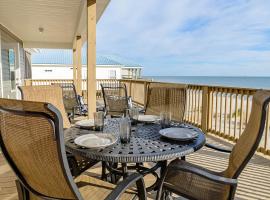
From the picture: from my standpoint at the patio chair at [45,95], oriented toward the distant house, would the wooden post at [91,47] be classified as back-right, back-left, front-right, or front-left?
front-right

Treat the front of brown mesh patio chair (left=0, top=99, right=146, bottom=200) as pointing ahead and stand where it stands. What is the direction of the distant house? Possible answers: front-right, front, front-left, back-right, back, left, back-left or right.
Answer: front-left

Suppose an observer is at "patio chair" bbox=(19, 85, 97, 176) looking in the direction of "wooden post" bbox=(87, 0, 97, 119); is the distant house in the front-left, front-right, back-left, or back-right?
front-left

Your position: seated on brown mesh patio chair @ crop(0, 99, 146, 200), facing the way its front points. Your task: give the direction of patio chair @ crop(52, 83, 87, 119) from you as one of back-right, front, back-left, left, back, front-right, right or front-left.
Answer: front-left

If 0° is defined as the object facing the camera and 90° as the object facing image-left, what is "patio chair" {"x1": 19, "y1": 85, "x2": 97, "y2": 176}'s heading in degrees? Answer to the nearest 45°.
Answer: approximately 315°

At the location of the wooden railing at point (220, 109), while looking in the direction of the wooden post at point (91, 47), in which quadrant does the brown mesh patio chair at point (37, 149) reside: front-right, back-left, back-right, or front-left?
front-left

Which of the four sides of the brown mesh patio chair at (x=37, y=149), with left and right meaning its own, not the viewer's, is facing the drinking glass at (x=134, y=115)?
front

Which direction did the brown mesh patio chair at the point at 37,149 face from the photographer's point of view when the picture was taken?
facing away from the viewer and to the right of the viewer

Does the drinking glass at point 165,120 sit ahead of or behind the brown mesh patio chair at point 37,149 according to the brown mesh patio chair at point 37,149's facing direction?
ahead

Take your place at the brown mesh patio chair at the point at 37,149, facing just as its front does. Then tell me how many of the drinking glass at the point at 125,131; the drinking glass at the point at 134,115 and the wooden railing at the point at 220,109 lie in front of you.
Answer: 3

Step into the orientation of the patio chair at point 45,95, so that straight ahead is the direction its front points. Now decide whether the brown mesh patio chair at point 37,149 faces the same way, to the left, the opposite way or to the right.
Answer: to the left

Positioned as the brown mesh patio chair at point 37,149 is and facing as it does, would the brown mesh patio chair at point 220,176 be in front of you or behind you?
in front

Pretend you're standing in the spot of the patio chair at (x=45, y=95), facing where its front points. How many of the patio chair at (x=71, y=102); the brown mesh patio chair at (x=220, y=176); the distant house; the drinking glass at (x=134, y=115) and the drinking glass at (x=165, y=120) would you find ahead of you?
3

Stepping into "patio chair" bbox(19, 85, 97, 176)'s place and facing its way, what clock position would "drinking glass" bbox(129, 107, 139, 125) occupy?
The drinking glass is roughly at 12 o'clock from the patio chair.

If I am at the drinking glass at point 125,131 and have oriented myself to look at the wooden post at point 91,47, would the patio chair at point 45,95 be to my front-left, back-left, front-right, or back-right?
front-left

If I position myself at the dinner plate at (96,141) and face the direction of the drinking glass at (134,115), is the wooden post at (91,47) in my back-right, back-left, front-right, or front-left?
front-left
